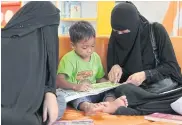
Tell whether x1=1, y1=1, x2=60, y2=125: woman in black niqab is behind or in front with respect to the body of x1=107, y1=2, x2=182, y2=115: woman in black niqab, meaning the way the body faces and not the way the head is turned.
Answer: in front

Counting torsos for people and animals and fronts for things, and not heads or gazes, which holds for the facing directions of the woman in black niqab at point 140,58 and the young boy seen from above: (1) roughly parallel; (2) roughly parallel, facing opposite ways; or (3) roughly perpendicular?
roughly perpendicular

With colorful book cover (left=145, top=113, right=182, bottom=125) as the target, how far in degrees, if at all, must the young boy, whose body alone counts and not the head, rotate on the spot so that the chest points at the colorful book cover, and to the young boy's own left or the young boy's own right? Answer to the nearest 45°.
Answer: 0° — they already face it

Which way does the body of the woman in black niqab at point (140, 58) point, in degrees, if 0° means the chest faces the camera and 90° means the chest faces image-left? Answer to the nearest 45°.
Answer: approximately 45°

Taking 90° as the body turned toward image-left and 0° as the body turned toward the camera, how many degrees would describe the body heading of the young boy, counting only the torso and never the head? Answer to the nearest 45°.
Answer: approximately 315°
